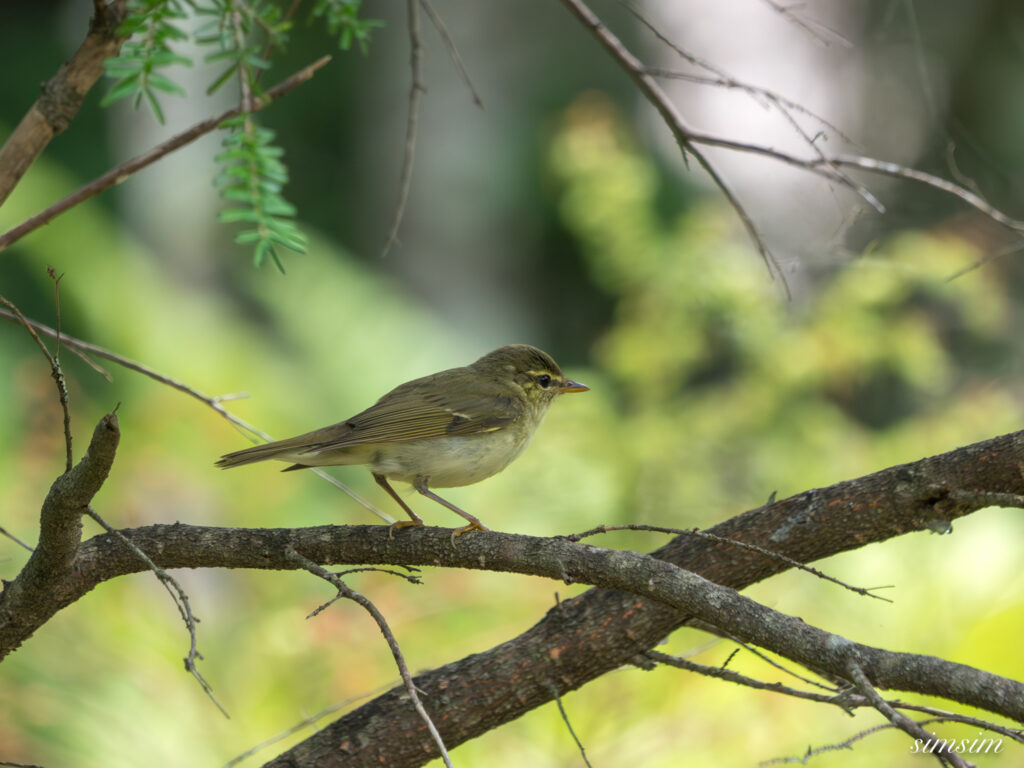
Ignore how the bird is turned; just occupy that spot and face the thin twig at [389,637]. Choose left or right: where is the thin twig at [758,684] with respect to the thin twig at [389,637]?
left

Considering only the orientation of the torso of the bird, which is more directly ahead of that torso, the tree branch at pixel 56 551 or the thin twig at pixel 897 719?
the thin twig

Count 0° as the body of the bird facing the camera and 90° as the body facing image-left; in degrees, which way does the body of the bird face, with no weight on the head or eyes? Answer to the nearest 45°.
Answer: approximately 270°

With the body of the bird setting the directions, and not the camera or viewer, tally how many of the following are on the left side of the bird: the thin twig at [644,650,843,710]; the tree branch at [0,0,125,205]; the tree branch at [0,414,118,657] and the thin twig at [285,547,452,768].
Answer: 0

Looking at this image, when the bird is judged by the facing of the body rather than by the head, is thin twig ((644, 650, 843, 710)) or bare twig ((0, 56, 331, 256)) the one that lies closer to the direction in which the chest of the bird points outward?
the thin twig

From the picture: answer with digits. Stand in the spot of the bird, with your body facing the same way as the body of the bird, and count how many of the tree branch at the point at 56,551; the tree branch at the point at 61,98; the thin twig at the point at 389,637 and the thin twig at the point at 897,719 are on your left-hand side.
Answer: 0

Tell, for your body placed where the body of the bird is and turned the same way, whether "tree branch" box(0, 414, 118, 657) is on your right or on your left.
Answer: on your right

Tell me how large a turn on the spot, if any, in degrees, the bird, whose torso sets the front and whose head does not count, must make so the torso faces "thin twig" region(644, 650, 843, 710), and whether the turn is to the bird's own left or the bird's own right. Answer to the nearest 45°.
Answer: approximately 45° to the bird's own right
